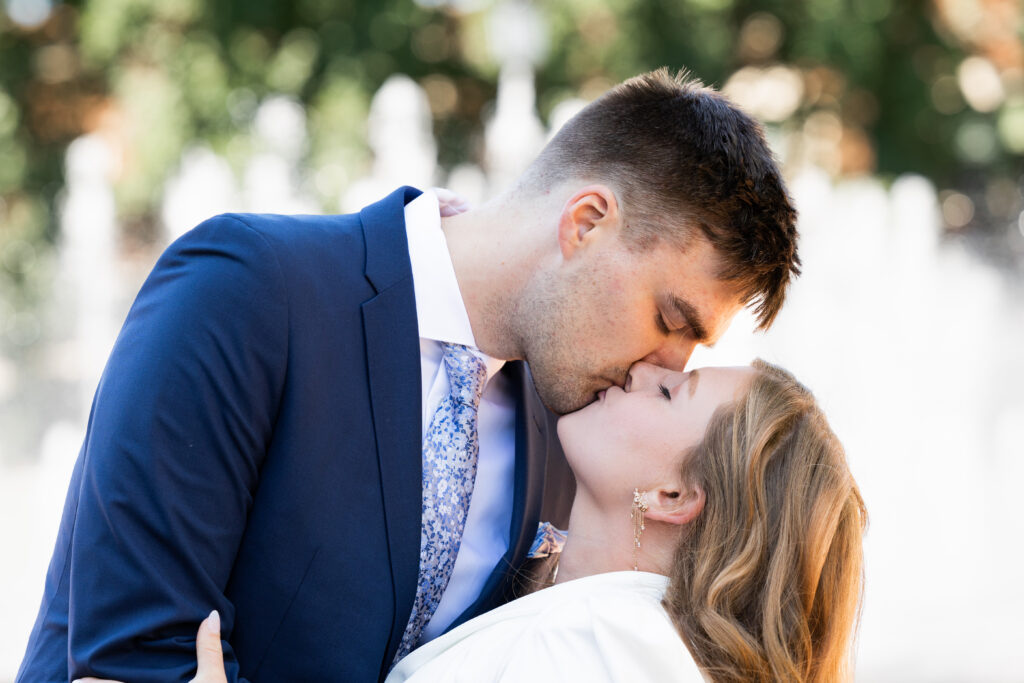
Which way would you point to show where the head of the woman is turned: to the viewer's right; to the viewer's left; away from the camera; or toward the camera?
to the viewer's left
